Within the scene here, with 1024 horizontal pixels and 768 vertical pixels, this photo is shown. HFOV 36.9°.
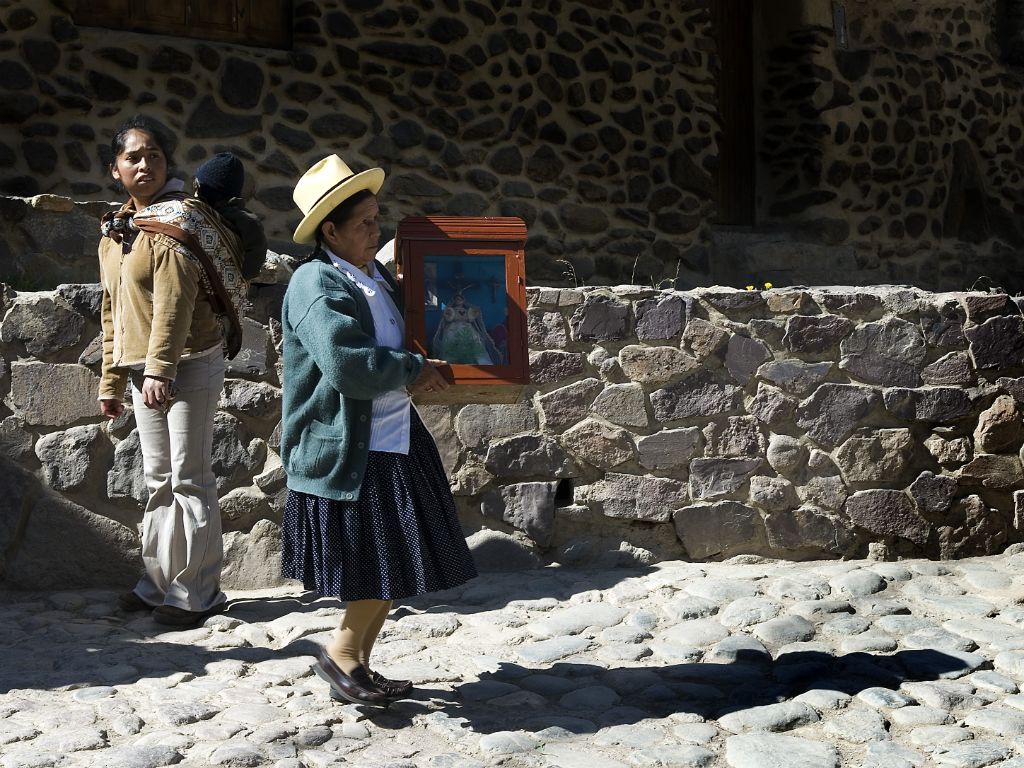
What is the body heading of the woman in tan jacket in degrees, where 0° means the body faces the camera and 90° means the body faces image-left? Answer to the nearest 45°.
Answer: approximately 45°

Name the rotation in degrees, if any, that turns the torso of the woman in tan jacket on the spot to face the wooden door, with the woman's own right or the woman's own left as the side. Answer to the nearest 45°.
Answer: approximately 180°

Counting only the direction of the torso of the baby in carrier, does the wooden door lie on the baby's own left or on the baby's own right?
on the baby's own right
